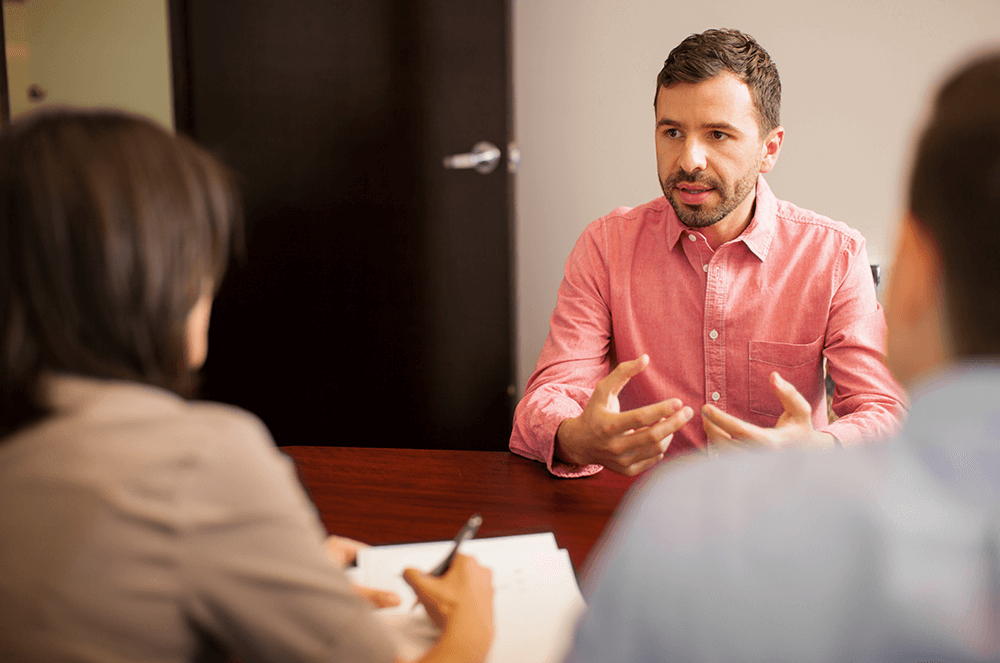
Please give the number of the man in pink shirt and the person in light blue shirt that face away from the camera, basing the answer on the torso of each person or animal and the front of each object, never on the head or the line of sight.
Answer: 1

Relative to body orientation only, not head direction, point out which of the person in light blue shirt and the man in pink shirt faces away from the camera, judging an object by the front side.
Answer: the person in light blue shirt

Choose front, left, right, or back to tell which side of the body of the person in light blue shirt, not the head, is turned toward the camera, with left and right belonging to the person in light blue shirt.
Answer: back

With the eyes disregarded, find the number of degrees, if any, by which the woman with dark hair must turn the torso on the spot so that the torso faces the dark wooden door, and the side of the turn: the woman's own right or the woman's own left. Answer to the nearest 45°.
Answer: approximately 45° to the woman's own left

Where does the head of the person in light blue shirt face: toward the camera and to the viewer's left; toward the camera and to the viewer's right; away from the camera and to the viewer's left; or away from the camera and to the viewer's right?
away from the camera and to the viewer's left

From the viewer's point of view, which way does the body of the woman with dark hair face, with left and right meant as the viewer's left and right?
facing away from the viewer and to the right of the viewer
